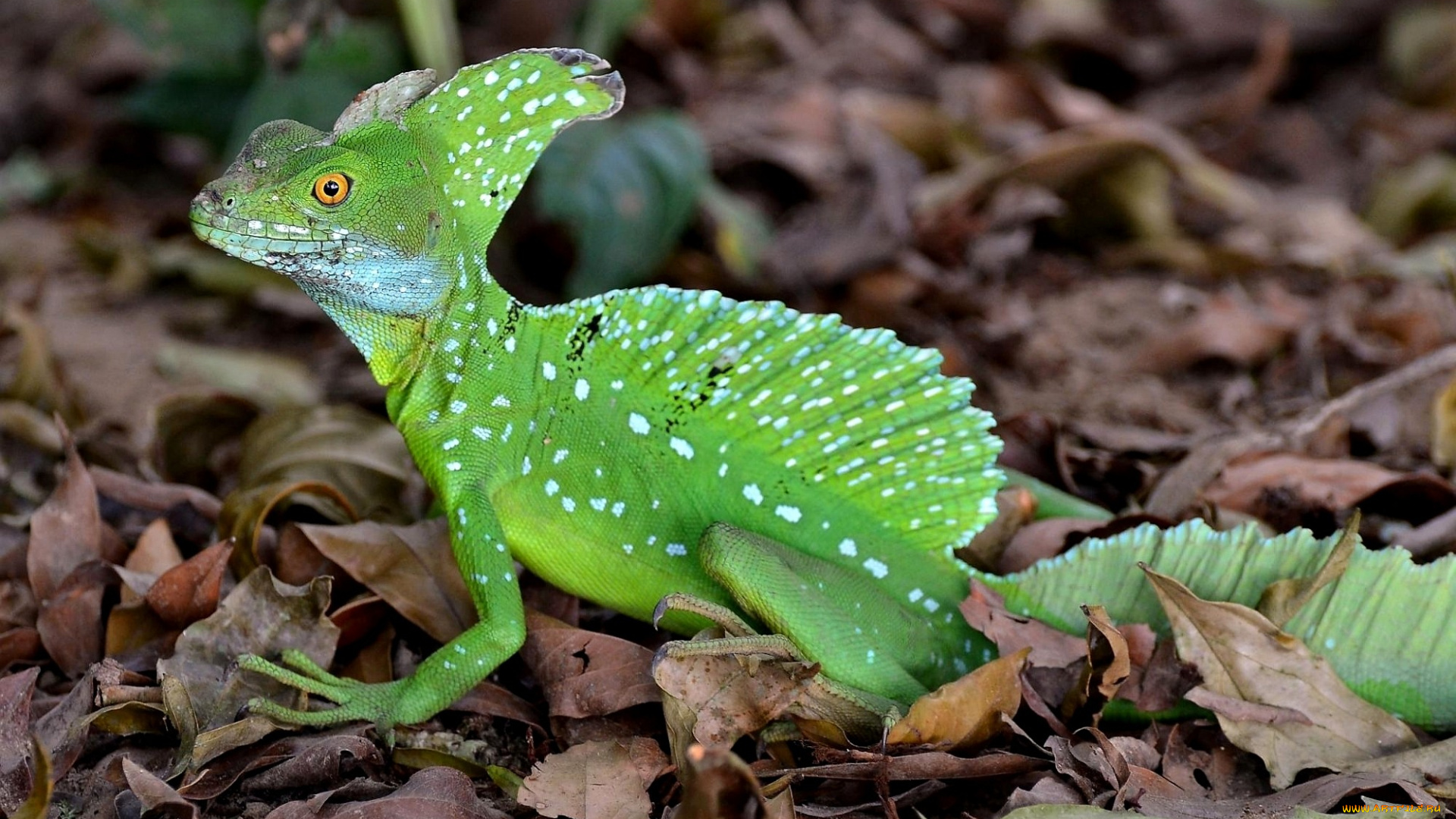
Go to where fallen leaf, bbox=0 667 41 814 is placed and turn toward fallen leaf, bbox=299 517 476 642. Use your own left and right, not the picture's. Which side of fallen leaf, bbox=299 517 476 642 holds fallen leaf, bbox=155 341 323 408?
left

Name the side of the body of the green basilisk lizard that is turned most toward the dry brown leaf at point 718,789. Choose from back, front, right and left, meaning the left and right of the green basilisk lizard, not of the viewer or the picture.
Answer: left

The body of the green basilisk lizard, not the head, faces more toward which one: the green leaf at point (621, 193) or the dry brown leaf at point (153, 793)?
the dry brown leaf

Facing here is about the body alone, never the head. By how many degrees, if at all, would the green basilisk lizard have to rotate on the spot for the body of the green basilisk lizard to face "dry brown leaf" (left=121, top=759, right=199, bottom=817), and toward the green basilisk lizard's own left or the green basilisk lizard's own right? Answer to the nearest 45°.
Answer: approximately 45° to the green basilisk lizard's own left

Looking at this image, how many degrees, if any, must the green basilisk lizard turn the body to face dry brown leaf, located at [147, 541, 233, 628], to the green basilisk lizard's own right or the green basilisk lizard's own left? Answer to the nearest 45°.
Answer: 0° — it already faces it

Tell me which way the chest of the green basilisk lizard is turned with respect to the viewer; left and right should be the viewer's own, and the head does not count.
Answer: facing to the left of the viewer

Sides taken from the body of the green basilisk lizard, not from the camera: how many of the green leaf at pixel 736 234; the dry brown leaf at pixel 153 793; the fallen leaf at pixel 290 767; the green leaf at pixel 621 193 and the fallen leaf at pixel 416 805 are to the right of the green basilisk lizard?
2

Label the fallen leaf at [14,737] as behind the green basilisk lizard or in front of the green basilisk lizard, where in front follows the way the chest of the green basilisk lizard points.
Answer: in front

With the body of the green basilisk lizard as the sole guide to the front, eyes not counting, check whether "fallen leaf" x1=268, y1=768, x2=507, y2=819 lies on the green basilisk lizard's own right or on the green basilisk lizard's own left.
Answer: on the green basilisk lizard's own left

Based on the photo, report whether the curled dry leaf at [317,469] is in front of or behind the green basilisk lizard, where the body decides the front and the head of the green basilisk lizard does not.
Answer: in front

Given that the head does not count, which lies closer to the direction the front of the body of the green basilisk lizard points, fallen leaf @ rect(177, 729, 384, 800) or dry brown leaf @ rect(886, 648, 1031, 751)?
the fallen leaf

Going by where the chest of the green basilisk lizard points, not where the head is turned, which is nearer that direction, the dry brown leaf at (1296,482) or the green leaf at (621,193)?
the green leaf

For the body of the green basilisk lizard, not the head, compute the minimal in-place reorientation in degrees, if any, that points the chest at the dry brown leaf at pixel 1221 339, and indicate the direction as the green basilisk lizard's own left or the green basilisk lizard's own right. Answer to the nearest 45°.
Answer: approximately 135° to the green basilisk lizard's own right

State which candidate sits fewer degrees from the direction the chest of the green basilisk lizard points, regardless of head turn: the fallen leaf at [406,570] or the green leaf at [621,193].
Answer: the fallen leaf

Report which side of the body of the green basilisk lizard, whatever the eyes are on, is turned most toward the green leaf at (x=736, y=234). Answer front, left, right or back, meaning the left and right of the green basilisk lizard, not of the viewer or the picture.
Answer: right

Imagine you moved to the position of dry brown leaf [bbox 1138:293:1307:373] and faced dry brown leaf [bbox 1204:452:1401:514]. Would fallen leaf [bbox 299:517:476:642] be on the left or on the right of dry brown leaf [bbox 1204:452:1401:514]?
right
